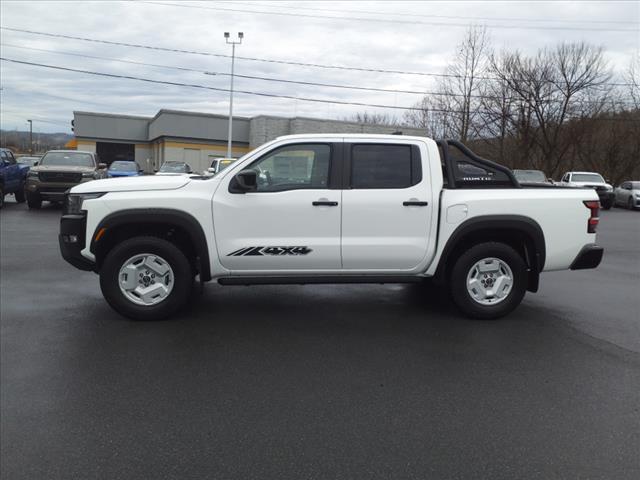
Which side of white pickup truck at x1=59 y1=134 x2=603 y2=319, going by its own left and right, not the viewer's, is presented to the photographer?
left

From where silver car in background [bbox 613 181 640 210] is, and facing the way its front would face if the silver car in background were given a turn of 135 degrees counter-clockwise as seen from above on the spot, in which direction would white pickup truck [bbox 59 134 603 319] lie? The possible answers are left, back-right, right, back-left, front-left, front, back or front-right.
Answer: back
